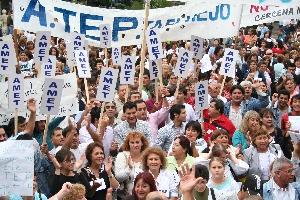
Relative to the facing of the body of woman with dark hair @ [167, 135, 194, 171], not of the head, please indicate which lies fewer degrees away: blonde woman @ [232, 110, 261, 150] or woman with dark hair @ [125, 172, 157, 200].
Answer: the woman with dark hair

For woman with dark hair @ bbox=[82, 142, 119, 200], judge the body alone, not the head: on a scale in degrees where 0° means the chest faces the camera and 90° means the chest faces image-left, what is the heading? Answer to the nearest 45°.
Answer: approximately 315°

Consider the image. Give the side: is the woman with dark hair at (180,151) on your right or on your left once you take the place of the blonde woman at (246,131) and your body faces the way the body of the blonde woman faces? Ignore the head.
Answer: on your right
